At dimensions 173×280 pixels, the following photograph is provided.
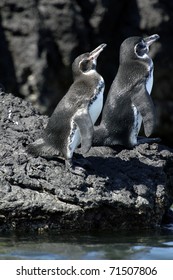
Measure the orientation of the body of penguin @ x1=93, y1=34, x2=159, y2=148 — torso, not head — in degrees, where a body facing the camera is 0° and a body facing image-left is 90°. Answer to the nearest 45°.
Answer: approximately 270°

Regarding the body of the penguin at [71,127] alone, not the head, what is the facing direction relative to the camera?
to the viewer's right

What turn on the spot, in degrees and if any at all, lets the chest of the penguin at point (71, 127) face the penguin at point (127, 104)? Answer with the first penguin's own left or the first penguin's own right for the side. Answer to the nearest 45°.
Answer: approximately 45° to the first penguin's own left

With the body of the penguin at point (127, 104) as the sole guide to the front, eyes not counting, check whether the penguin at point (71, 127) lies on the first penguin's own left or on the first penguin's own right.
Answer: on the first penguin's own right
